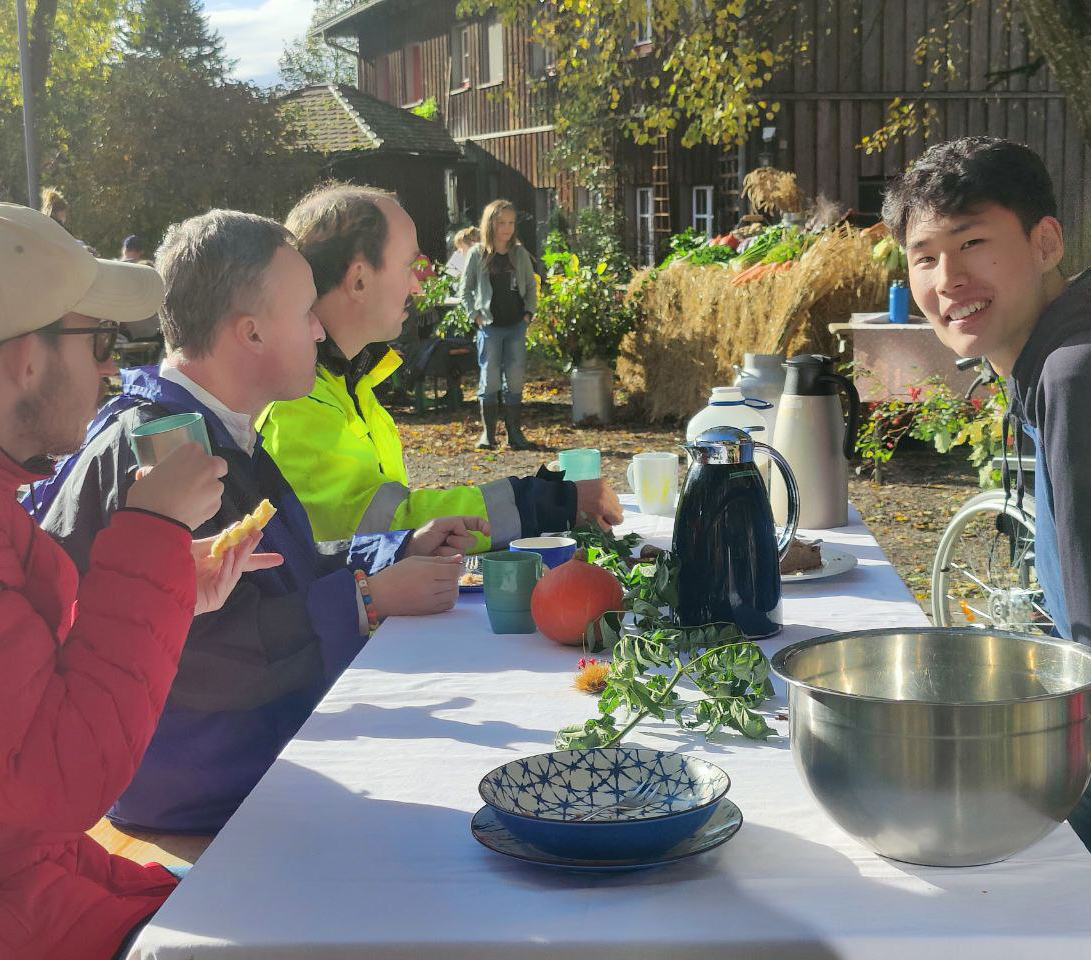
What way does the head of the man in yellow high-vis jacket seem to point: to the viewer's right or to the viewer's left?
to the viewer's right

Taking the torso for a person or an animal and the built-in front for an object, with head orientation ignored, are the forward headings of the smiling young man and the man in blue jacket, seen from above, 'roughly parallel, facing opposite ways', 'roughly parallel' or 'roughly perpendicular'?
roughly parallel, facing opposite ways

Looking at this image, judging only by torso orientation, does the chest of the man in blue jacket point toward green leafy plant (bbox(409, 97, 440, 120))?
no

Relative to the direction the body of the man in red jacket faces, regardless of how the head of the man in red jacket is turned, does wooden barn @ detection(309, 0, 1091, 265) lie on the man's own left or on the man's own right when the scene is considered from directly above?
on the man's own left

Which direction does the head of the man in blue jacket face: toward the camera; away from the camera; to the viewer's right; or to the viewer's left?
to the viewer's right

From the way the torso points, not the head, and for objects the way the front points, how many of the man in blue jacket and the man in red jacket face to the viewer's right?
2

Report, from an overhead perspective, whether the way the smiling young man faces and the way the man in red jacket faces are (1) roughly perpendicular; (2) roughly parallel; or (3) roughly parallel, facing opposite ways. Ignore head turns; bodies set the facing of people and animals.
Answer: roughly parallel, facing opposite ways

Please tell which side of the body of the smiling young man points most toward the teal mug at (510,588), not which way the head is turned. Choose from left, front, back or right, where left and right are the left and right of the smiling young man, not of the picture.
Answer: front

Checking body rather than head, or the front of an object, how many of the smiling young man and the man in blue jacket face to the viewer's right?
1

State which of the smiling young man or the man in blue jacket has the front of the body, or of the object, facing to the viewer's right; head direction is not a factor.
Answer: the man in blue jacket

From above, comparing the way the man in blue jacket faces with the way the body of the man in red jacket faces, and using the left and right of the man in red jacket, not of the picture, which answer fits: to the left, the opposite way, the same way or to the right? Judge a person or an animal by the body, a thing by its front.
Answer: the same way

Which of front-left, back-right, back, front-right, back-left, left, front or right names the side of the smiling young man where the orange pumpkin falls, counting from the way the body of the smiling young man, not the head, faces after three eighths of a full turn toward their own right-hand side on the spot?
back-left

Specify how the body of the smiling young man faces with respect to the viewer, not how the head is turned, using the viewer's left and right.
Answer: facing the viewer and to the left of the viewer

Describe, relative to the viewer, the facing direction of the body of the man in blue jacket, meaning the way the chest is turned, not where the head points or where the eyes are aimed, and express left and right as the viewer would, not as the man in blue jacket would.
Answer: facing to the right of the viewer

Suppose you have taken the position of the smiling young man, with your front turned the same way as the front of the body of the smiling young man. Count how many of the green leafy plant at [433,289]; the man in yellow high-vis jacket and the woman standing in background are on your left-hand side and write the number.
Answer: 0

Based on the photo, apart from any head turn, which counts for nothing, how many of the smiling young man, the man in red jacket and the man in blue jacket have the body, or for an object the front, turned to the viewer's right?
2

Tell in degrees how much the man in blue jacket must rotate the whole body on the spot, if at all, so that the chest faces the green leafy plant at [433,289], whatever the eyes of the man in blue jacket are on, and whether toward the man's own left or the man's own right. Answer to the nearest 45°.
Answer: approximately 90° to the man's own left

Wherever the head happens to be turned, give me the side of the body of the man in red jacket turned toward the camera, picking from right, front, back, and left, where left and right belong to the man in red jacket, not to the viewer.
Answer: right

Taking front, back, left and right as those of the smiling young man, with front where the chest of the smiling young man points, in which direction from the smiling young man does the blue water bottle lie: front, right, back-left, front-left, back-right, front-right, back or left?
back-right

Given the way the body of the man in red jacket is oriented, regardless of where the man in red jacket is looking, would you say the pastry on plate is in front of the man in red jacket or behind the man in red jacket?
in front
